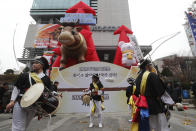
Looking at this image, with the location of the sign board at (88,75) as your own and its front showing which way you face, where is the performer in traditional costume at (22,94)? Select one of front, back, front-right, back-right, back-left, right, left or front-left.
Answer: front

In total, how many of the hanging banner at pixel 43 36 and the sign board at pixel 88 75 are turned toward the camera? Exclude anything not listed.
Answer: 2

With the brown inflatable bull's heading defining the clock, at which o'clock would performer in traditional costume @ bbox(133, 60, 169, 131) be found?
The performer in traditional costume is roughly at 10 o'clock from the brown inflatable bull.

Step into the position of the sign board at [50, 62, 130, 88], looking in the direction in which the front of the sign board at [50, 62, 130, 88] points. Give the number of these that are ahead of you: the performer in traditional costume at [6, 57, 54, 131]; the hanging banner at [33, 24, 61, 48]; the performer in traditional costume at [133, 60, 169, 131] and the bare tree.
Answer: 2

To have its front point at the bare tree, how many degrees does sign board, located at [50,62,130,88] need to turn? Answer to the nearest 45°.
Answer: approximately 135° to its left

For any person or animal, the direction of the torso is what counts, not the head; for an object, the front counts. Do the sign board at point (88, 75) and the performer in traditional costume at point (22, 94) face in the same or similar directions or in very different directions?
same or similar directions

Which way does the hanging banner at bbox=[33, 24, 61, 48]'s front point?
toward the camera
